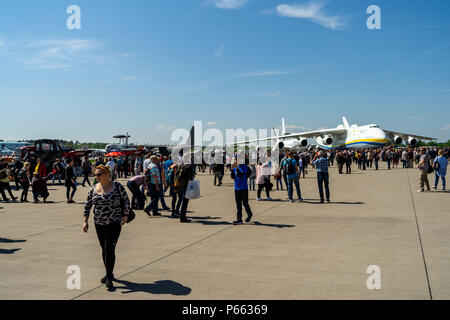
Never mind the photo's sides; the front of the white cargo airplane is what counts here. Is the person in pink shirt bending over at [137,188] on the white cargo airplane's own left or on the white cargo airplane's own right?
on the white cargo airplane's own right

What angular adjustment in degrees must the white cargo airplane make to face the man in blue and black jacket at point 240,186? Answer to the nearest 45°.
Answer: approximately 45° to its right

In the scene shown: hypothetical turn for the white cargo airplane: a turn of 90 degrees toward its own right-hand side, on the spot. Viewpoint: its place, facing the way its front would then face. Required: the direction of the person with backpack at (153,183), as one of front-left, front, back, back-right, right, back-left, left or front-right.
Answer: front-left

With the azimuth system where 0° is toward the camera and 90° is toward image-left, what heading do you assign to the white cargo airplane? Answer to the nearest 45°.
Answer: approximately 315°

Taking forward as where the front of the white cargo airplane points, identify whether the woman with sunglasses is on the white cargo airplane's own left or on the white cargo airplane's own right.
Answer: on the white cargo airplane's own right
